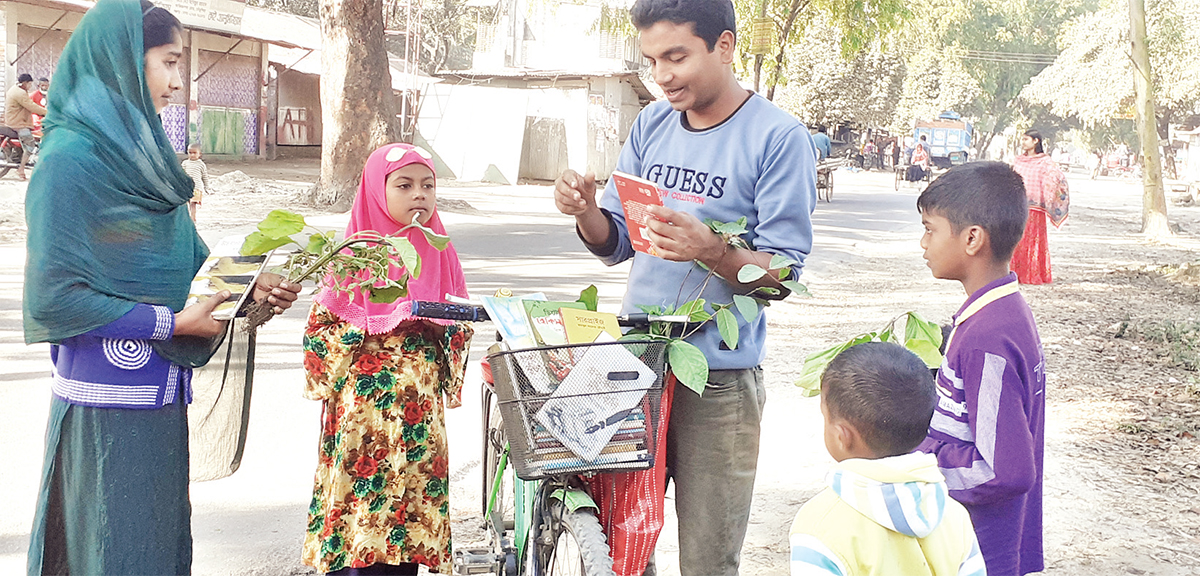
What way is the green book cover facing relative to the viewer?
toward the camera

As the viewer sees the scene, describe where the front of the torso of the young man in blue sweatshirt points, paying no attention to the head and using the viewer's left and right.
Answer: facing the viewer and to the left of the viewer

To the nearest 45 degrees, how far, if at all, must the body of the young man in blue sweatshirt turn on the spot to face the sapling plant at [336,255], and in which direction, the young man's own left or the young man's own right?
approximately 45° to the young man's own right

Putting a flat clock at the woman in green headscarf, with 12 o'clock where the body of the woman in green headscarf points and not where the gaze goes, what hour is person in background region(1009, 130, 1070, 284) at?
The person in background is roughly at 11 o'clock from the woman in green headscarf.

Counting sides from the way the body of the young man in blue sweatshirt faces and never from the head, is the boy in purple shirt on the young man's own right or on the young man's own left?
on the young man's own left

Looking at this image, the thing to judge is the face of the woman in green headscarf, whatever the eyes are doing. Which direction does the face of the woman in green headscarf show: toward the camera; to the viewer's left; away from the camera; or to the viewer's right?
to the viewer's right

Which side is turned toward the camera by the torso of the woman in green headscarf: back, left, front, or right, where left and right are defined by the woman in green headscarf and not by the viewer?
right

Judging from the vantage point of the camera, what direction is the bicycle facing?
facing the viewer and to the right of the viewer

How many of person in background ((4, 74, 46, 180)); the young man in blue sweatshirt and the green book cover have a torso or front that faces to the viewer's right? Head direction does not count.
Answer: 1

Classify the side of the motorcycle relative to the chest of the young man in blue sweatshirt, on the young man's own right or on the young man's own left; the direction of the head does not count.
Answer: on the young man's own right

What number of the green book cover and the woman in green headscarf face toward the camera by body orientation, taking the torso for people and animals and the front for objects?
1
